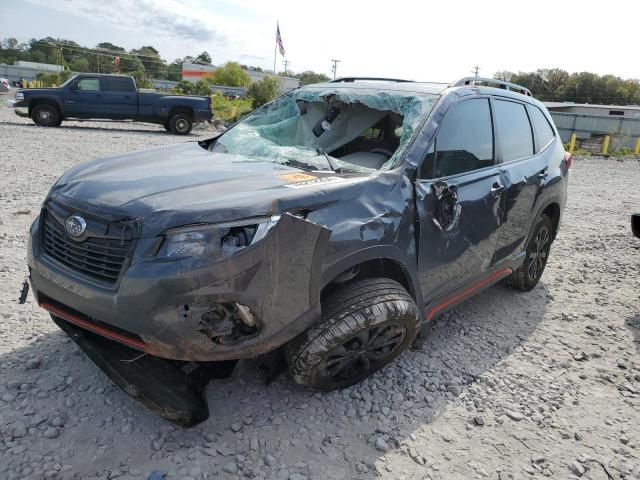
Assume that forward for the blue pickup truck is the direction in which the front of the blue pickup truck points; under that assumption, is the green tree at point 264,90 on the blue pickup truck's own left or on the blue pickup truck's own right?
on the blue pickup truck's own right

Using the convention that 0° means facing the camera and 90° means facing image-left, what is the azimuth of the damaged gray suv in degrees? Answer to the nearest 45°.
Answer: approximately 45°

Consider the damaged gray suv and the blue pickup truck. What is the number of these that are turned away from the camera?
0

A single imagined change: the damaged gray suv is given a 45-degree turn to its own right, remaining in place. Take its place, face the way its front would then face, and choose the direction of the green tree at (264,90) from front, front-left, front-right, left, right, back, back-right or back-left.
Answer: right

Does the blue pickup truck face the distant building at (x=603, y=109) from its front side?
no

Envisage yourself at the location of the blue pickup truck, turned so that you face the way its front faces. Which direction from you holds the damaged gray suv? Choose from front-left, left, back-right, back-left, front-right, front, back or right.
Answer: left

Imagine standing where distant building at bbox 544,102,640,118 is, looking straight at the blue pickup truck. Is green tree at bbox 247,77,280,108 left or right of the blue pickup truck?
right

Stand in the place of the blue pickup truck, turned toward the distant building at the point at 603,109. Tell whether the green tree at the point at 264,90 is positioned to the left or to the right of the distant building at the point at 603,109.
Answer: left

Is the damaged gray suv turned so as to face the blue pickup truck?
no

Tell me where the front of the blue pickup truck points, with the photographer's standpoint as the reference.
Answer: facing to the left of the viewer
